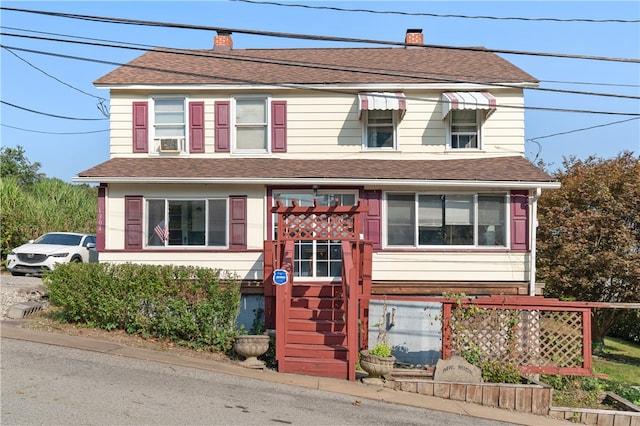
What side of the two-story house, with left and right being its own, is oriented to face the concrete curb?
front

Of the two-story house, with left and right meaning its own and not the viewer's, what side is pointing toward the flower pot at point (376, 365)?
front

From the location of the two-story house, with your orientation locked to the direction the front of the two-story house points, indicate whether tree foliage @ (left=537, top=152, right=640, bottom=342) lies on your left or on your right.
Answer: on your left

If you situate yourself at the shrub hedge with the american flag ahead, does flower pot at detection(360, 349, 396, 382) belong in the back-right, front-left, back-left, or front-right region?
back-right

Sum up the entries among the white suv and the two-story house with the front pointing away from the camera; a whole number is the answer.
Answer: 0

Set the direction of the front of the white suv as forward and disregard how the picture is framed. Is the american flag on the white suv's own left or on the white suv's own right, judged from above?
on the white suv's own left

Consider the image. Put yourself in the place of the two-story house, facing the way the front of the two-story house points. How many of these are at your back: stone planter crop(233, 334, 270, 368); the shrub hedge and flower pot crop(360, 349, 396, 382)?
0

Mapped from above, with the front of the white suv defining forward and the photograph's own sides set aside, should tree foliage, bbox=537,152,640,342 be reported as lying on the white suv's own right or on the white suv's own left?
on the white suv's own left

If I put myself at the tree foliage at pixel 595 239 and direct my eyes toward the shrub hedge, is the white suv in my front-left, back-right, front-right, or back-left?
front-right

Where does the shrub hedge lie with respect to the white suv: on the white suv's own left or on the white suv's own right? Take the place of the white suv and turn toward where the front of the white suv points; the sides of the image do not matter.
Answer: on the white suv's own left

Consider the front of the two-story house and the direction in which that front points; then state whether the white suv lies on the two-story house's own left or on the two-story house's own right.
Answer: on the two-story house's own right

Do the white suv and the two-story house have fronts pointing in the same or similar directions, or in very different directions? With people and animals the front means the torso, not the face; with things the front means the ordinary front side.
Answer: same or similar directions
